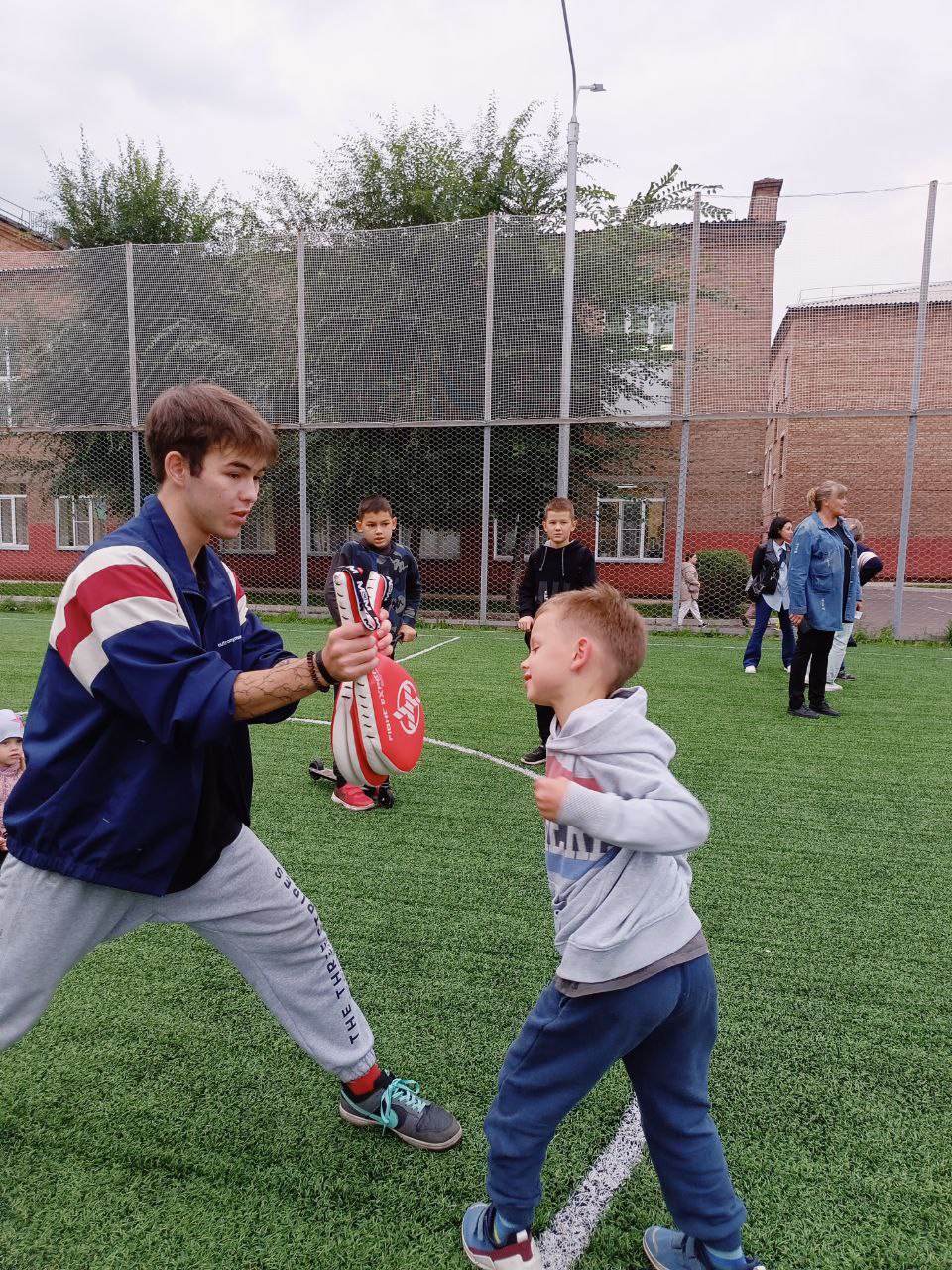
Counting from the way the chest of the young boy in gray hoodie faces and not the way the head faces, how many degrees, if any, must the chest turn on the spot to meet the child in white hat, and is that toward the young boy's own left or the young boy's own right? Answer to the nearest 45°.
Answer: approximately 45° to the young boy's own right

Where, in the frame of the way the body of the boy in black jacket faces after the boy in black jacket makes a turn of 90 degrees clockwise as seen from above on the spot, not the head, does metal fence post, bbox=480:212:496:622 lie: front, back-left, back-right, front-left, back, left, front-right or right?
right

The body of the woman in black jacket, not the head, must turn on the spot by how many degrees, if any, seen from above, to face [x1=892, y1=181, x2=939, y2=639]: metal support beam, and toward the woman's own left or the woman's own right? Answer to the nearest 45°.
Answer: approximately 90° to the woman's own left

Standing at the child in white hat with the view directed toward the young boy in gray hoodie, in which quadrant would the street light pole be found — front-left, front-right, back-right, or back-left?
back-left

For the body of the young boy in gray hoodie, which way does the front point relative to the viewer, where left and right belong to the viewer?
facing to the left of the viewer

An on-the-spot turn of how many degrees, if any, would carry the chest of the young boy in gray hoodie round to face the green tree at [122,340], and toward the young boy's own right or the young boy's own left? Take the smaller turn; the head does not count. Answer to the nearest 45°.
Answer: approximately 45° to the young boy's own right

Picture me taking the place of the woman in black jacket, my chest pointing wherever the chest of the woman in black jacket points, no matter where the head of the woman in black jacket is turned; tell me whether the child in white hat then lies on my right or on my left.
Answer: on my right

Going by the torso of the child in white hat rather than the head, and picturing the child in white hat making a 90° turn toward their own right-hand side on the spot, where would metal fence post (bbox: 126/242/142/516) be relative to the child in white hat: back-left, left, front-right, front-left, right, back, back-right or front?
back-right

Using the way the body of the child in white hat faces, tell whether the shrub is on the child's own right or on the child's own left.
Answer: on the child's own left

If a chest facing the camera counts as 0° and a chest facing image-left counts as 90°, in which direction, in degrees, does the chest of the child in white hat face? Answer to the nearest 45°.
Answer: approximately 315°

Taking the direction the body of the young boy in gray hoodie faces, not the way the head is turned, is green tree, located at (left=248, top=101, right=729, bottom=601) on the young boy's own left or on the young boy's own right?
on the young boy's own right
